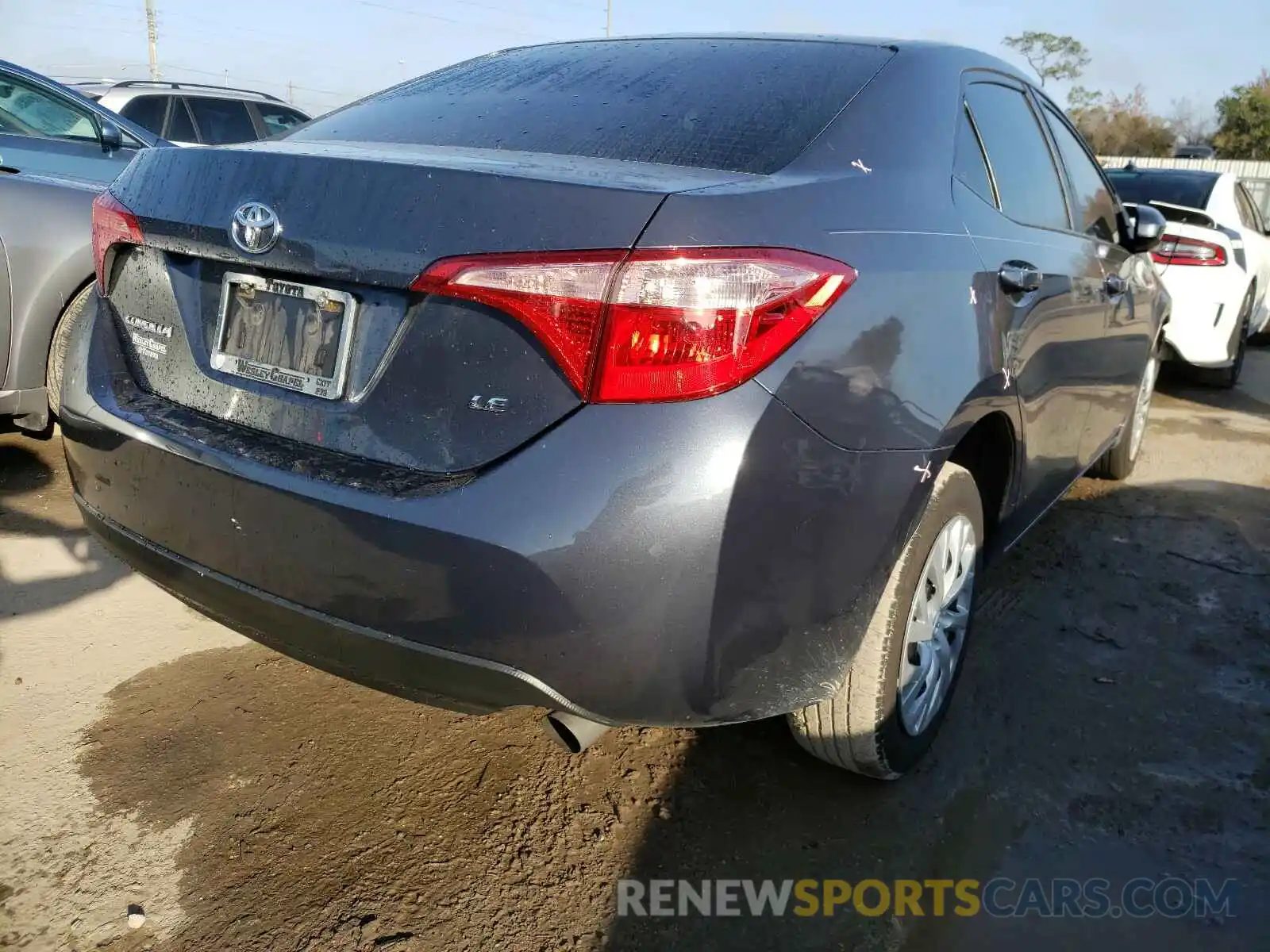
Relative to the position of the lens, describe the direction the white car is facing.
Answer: facing away from the viewer and to the right of the viewer

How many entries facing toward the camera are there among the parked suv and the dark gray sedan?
0

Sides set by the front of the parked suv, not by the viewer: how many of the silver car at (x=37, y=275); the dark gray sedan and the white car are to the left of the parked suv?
0

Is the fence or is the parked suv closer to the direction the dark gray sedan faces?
the fence

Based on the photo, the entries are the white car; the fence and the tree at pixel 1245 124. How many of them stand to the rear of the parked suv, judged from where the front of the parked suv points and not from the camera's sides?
0

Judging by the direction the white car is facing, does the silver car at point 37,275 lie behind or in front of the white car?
behind

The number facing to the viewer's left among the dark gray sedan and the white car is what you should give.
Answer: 0

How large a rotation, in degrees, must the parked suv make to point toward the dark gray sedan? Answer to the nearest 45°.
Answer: approximately 90° to its right

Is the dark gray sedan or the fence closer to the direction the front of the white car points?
the fence

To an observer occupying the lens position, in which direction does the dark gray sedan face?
facing away from the viewer and to the right of the viewer

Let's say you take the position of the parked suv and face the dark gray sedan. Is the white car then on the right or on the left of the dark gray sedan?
left

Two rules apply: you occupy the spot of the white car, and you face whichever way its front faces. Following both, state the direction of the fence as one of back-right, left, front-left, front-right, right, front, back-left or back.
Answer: front-left

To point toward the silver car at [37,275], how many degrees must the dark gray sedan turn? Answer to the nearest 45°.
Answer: approximately 90° to its left

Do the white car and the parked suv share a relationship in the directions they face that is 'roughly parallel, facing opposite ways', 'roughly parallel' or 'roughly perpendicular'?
roughly parallel
